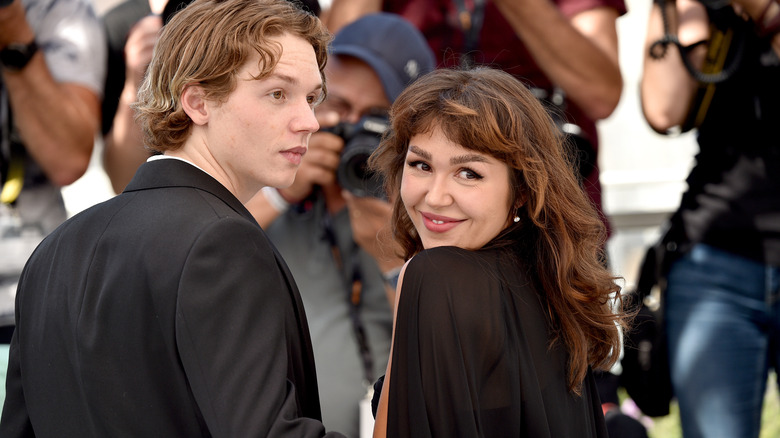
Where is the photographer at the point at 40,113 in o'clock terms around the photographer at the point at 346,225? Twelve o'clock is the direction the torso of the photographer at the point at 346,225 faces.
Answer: the photographer at the point at 40,113 is roughly at 3 o'clock from the photographer at the point at 346,225.

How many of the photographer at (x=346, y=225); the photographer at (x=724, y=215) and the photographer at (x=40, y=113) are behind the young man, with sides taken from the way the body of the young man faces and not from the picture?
0

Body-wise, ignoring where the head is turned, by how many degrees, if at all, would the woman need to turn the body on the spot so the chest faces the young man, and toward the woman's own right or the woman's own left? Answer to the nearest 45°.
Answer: approximately 90° to the woman's own left

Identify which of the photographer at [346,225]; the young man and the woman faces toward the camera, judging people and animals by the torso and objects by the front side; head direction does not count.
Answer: the photographer

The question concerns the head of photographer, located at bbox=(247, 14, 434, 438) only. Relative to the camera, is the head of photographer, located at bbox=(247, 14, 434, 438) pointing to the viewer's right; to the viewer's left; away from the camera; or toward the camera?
toward the camera

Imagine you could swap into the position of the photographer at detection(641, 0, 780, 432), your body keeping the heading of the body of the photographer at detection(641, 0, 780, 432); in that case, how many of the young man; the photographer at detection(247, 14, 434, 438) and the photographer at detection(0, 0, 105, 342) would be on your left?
0

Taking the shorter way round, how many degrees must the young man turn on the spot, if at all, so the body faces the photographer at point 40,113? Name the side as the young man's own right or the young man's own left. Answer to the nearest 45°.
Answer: approximately 45° to the young man's own left

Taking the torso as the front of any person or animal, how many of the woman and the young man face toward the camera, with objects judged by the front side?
0

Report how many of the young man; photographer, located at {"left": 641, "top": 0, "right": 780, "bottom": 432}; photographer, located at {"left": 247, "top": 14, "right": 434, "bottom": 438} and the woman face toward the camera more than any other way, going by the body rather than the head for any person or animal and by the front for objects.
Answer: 2

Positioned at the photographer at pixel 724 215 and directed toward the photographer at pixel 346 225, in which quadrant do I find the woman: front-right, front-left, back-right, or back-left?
front-left

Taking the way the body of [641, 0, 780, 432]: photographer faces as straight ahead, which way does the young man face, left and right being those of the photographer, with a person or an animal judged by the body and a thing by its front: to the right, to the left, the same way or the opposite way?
the opposite way

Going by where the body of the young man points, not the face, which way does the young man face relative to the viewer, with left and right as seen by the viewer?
facing away from the viewer and to the right of the viewer

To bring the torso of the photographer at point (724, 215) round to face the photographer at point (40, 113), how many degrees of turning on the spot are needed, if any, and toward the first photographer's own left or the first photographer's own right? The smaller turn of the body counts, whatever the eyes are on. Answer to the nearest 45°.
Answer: approximately 90° to the first photographer's own right

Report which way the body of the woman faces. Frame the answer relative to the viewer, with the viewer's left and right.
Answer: facing away from the viewer and to the left of the viewer

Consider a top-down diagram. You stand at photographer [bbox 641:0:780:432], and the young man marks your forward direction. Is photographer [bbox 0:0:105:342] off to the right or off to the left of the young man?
right

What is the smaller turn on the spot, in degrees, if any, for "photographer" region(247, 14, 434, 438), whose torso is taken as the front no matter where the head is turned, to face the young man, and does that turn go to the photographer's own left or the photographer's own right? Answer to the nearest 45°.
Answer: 0° — they already face them

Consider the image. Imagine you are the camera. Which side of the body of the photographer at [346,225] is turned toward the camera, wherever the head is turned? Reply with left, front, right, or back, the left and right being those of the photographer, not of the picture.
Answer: front

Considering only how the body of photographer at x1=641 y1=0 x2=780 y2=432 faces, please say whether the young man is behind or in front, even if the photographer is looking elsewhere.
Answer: in front

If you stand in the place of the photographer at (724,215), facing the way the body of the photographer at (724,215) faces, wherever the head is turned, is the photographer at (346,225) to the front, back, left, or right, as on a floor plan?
right
